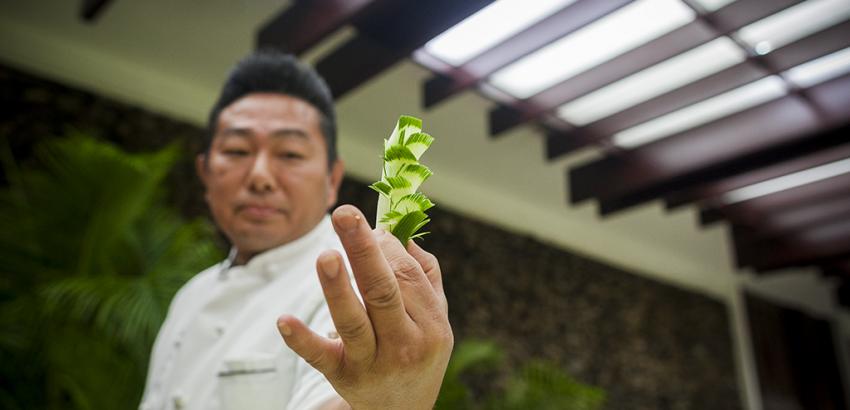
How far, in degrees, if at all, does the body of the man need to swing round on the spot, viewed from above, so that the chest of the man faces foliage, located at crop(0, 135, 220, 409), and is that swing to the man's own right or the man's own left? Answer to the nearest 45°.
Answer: approximately 90° to the man's own right

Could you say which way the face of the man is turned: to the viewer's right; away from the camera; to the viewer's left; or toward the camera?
toward the camera

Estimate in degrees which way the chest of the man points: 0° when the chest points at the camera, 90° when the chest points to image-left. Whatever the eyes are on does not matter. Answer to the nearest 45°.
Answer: approximately 45°
